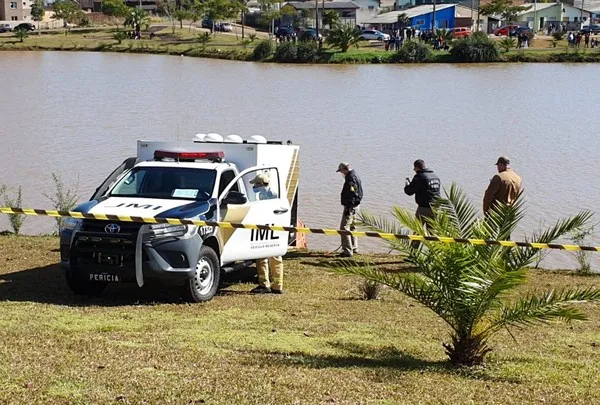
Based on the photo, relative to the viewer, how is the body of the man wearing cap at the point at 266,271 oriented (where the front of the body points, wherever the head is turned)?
to the viewer's left

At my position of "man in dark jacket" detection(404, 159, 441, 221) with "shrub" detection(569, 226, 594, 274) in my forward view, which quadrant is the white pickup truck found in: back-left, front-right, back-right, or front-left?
back-right

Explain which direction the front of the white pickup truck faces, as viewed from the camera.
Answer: facing the viewer and to the left of the viewer

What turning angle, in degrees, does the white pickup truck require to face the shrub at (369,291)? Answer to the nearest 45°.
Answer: approximately 135° to its left

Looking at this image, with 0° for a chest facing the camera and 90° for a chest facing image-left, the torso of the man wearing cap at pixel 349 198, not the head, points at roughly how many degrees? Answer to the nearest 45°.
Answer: approximately 90°

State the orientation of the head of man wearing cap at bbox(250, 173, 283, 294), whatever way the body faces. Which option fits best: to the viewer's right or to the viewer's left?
to the viewer's left

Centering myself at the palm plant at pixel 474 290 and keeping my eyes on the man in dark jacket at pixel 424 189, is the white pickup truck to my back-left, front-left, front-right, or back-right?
front-left

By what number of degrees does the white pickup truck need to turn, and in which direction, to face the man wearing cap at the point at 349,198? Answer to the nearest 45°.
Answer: approximately 180°

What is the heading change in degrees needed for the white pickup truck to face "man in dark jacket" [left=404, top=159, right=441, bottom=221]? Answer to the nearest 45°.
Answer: approximately 180°

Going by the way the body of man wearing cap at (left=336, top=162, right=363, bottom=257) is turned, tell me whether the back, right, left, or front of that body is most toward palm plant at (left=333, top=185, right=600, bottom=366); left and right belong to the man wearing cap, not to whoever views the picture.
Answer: left
